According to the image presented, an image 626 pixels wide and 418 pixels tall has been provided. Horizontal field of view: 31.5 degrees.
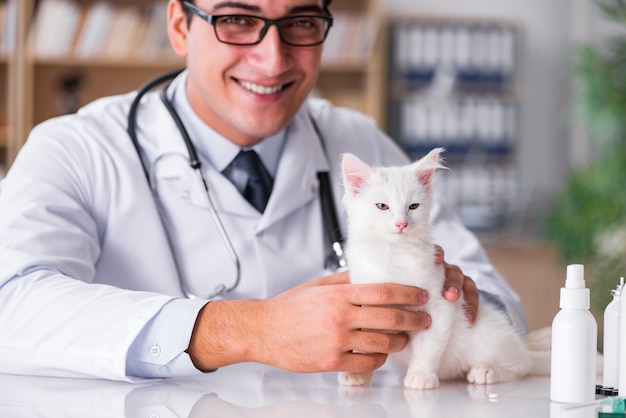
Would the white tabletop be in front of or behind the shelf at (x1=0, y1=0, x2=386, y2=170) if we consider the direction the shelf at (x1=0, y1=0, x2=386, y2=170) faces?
in front

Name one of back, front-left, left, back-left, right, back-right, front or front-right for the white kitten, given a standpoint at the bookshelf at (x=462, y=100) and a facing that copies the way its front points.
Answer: front

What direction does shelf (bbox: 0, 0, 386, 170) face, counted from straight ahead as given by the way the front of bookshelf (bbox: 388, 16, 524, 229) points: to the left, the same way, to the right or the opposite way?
the same way

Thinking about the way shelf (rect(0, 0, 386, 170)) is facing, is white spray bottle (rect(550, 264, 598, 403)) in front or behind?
in front

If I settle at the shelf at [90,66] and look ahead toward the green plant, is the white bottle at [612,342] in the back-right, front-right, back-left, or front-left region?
front-right

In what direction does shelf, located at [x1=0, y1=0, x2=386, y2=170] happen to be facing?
toward the camera

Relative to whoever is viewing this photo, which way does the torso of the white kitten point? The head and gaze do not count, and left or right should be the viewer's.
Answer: facing the viewer and to the left of the viewer

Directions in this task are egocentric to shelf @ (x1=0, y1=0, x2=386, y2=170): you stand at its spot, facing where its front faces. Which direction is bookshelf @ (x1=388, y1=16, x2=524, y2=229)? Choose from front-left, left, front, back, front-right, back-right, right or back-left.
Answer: left

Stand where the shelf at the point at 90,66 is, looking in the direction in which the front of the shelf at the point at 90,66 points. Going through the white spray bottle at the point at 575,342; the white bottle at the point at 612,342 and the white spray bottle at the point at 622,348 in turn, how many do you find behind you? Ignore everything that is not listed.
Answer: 0

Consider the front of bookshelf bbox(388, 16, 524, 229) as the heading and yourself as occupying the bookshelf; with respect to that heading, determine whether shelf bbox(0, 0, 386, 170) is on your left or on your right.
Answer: on your right

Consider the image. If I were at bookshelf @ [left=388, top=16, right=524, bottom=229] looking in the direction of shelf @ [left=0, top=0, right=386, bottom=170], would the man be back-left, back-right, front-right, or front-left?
front-left

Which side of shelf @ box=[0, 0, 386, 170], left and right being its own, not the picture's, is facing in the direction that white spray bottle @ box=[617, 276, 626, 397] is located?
front

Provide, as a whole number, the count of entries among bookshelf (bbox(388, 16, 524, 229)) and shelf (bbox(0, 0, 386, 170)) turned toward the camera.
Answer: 2

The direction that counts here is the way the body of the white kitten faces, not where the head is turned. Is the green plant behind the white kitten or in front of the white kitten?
behind

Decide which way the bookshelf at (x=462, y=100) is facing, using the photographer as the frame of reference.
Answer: facing the viewer

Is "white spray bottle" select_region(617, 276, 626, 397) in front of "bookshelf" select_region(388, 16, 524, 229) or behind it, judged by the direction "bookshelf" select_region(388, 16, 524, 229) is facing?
in front
